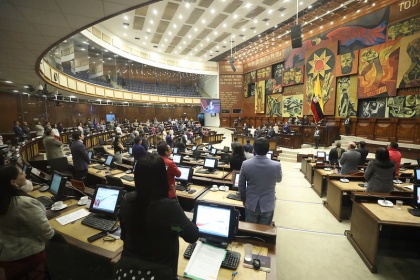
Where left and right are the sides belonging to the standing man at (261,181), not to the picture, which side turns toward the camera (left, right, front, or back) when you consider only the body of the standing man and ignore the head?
back

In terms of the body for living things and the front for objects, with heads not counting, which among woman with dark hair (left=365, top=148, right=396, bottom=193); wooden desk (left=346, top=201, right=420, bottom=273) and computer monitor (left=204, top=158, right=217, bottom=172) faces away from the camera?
the woman with dark hair

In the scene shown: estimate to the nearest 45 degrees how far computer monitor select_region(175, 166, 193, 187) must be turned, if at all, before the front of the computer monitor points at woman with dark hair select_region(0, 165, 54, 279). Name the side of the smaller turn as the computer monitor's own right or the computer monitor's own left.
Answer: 0° — it already faces them

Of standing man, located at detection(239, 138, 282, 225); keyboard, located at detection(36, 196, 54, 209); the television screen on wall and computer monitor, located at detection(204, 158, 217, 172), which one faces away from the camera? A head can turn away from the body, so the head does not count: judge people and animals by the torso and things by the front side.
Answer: the standing man

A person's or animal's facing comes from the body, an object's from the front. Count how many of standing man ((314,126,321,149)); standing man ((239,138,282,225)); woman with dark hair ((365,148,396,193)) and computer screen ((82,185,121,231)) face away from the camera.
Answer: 2

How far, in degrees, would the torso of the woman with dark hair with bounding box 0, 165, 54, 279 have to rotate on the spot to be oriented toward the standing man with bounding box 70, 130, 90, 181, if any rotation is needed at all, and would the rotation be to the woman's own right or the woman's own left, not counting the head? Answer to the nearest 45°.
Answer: approximately 45° to the woman's own left

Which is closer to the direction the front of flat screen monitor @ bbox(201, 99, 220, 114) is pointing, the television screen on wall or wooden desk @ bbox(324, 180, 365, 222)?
the wooden desk

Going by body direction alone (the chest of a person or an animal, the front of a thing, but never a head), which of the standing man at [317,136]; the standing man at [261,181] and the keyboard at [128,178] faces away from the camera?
the standing man at [261,181]

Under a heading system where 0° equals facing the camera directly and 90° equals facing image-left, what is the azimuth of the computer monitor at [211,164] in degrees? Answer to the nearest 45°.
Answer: approximately 45°

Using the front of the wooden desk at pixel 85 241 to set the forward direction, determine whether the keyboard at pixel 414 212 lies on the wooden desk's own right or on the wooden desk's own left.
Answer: on the wooden desk's own left

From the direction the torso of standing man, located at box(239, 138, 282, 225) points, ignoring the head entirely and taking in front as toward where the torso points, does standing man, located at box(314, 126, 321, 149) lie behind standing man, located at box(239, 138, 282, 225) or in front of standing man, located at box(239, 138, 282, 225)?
in front

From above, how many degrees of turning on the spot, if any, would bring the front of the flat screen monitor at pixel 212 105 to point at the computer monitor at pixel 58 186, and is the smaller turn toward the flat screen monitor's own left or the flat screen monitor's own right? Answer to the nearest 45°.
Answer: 0° — it already faces it
